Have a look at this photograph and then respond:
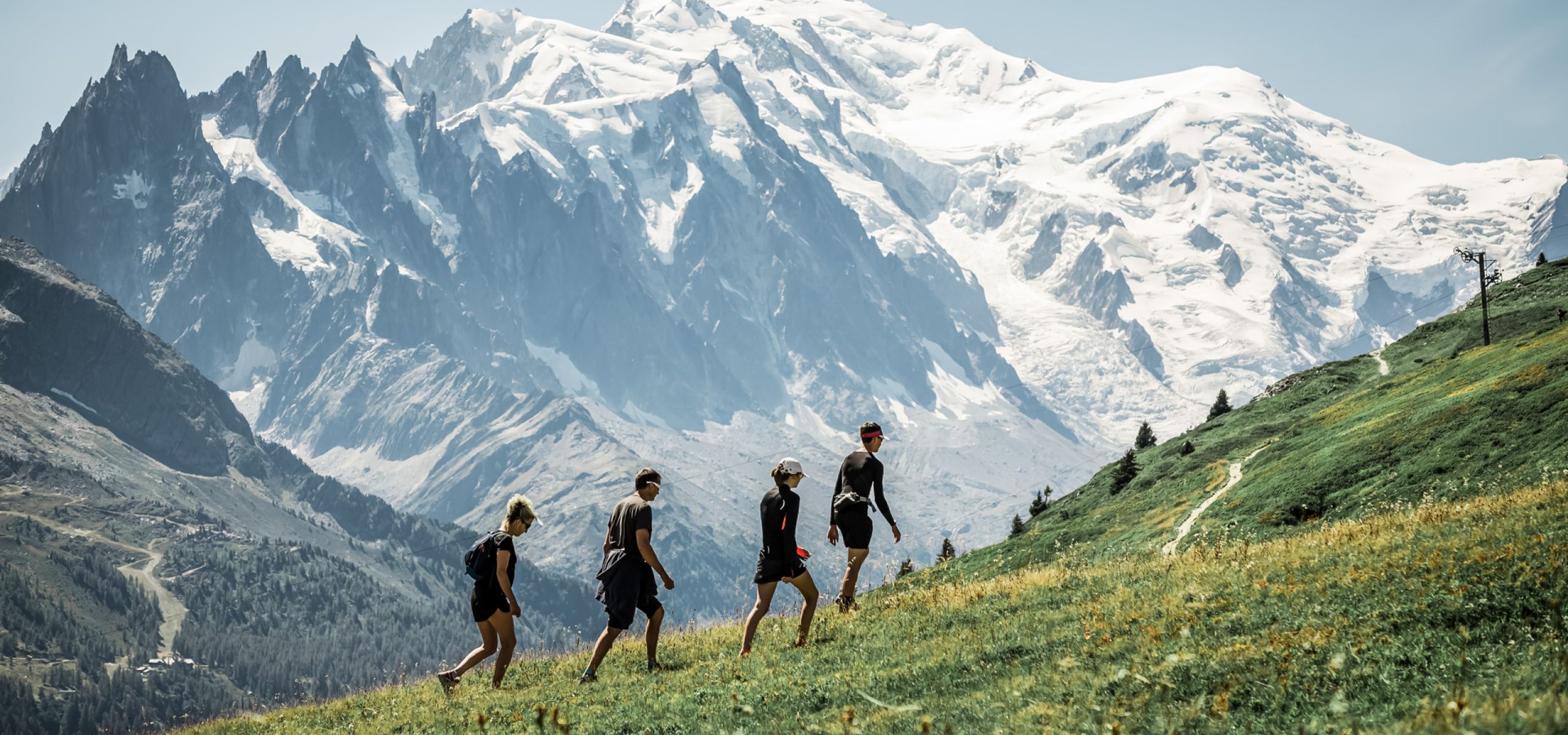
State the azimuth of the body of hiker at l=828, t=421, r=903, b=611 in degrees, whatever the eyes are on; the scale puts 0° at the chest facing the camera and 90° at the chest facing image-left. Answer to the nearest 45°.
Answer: approximately 225°

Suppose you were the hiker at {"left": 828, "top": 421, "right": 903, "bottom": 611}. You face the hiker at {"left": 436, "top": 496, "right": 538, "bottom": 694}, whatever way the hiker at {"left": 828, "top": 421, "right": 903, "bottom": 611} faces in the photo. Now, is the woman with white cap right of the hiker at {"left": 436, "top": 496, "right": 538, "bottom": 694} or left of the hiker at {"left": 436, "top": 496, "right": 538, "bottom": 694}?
left

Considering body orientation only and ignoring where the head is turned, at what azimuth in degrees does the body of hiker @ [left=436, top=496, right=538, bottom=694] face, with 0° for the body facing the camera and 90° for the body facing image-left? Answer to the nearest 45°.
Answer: approximately 270°

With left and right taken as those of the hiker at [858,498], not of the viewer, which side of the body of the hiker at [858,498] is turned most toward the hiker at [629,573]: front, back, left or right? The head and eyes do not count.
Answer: back

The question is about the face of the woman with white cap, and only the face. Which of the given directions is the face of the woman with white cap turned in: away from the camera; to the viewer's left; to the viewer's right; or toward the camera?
to the viewer's right
